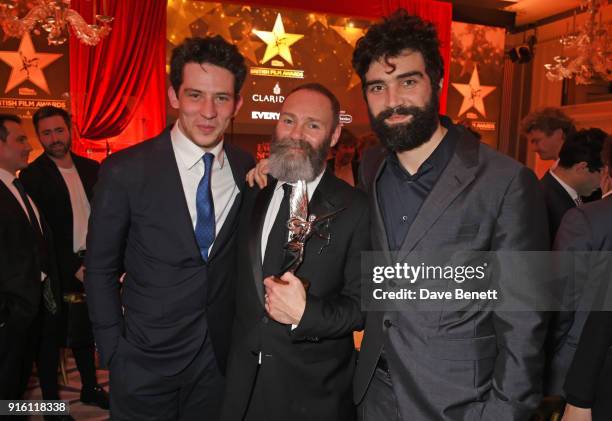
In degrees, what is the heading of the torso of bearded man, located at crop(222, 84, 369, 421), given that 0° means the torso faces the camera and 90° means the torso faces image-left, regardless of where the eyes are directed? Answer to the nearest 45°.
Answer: approximately 45°

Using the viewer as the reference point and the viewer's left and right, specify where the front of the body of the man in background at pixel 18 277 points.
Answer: facing to the right of the viewer

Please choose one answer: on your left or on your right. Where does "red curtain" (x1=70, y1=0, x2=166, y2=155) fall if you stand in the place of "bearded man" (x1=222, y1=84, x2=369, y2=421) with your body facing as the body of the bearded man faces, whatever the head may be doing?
on your right

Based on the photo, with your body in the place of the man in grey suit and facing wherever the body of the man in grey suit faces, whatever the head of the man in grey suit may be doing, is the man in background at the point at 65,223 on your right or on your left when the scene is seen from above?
on your right

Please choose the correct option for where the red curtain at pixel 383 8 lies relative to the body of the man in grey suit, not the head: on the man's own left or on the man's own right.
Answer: on the man's own right

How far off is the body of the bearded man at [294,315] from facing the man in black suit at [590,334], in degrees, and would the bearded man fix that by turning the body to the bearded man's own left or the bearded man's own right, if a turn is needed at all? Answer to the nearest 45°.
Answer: approximately 135° to the bearded man's own left
